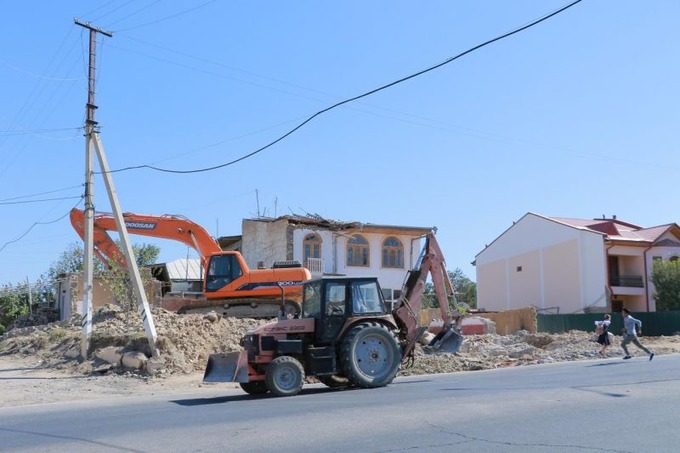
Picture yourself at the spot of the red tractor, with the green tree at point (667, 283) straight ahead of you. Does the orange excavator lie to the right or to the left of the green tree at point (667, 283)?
left

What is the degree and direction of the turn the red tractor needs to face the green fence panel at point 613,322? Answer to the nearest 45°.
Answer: approximately 180°

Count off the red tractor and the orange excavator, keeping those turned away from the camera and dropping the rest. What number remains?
0

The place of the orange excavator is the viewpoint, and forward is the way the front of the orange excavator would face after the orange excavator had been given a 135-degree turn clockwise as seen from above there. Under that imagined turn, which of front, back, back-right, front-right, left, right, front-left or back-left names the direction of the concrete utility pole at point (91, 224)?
back

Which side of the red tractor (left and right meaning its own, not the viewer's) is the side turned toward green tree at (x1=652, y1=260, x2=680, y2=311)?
back

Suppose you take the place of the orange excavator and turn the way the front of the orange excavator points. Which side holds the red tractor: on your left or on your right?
on your left

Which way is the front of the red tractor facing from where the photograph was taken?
facing the viewer and to the left of the viewer

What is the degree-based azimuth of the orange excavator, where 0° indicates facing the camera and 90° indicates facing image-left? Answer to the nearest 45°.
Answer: approximately 90°
